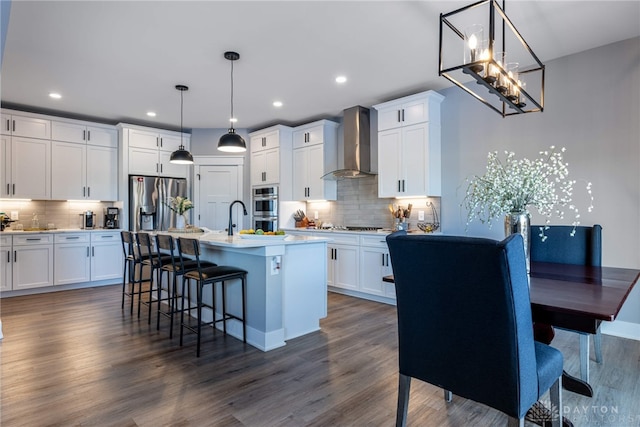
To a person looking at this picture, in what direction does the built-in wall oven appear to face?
facing the viewer and to the left of the viewer

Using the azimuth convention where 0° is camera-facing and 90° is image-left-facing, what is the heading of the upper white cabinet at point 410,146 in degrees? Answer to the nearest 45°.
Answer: approximately 45°

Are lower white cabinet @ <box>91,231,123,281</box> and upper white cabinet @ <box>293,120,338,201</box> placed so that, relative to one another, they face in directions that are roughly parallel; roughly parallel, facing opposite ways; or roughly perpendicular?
roughly perpendicular

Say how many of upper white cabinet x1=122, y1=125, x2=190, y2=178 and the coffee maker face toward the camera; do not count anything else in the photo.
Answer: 2

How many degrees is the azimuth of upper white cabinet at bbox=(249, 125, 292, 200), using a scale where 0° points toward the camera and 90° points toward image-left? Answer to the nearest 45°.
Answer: approximately 45°

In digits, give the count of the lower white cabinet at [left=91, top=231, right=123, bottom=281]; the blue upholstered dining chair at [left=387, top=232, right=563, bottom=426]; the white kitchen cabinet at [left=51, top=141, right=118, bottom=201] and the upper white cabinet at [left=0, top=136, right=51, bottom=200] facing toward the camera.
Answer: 3

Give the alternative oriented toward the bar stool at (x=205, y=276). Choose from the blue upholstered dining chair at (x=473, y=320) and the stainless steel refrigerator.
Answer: the stainless steel refrigerator

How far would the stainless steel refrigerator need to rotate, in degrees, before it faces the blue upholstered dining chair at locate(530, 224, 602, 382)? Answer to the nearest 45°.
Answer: approximately 45° to its left

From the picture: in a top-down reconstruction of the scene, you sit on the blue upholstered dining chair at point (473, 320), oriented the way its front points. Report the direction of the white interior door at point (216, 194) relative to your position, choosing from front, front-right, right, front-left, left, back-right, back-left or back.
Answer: left

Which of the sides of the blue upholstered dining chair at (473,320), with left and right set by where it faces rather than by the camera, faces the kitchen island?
left

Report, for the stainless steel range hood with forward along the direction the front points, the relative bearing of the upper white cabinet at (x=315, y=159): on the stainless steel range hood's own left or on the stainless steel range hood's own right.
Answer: on the stainless steel range hood's own right

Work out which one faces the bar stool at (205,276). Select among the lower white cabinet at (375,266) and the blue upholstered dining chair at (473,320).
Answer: the lower white cabinet
